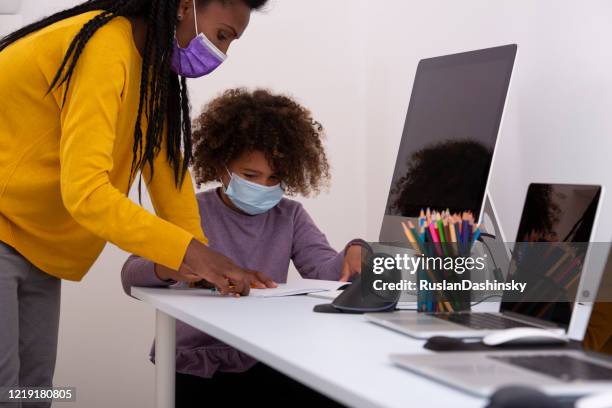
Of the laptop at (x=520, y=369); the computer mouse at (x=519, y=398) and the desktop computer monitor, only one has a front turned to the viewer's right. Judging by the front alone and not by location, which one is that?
the computer mouse

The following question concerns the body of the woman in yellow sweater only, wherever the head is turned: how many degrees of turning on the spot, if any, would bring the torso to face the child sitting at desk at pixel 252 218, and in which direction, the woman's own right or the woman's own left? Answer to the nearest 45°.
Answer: approximately 45° to the woman's own left

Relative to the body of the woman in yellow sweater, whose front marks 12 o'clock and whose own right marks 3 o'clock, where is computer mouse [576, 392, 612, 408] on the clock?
The computer mouse is roughly at 2 o'clock from the woman in yellow sweater.

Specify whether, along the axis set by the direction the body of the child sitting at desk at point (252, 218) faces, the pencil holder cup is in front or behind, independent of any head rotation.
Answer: in front

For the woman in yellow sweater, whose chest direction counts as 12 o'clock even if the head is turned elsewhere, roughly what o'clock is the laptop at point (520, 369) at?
The laptop is roughly at 2 o'clock from the woman in yellow sweater.

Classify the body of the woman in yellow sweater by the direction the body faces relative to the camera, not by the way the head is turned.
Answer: to the viewer's right

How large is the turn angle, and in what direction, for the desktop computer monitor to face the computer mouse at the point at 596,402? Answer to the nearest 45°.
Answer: approximately 45° to its left

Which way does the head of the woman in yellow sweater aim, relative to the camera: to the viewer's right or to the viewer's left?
to the viewer's right

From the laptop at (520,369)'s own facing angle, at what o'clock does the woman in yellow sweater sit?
The woman in yellow sweater is roughly at 1 o'clock from the laptop.
